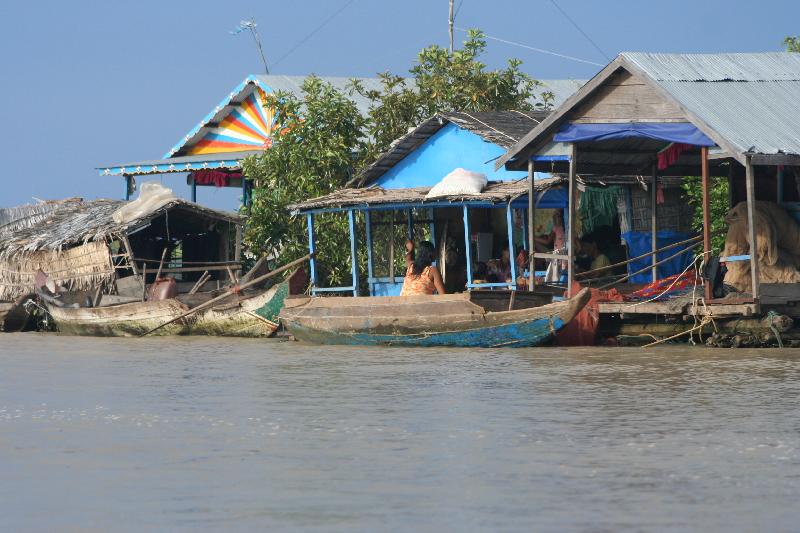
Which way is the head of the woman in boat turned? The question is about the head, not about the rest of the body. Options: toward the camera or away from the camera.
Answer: away from the camera

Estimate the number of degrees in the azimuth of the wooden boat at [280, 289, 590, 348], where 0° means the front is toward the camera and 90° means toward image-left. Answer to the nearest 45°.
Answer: approximately 270°

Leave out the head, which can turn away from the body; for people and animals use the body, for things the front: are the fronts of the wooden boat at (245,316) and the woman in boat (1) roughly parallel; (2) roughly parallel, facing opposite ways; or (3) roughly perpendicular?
roughly perpendicular

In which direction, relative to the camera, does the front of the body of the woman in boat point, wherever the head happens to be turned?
away from the camera

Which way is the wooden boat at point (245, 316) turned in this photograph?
to the viewer's right

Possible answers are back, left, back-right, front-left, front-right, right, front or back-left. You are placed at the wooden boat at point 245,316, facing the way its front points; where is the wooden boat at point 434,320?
front-right

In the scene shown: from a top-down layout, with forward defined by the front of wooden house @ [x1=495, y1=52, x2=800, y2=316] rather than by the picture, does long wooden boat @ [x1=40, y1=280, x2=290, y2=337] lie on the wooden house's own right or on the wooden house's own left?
on the wooden house's own right
